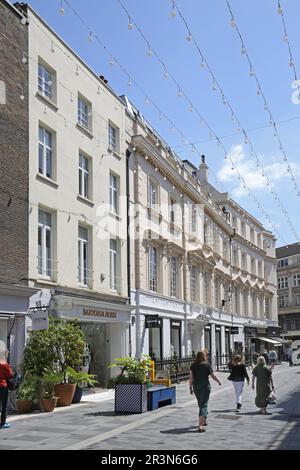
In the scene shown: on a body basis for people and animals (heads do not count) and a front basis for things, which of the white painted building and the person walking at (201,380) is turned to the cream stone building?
the person walking

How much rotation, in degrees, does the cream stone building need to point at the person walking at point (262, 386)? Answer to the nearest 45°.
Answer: approximately 45° to its right

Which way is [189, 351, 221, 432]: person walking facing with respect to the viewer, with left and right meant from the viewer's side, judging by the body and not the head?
facing away from the viewer

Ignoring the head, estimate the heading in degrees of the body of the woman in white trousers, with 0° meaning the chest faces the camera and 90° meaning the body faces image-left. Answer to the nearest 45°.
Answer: approximately 180°

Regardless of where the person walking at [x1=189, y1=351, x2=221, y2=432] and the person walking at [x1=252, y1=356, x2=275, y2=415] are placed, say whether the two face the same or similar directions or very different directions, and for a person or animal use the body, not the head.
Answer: same or similar directions

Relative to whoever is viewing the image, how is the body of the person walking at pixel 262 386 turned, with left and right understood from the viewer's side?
facing away from the viewer

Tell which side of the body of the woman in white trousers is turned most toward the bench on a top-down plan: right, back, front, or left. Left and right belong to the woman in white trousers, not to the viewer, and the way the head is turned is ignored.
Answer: left

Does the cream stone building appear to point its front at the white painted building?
no

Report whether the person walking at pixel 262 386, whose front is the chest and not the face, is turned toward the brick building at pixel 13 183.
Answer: no

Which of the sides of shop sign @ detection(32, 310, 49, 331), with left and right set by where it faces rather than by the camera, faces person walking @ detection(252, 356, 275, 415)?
left
